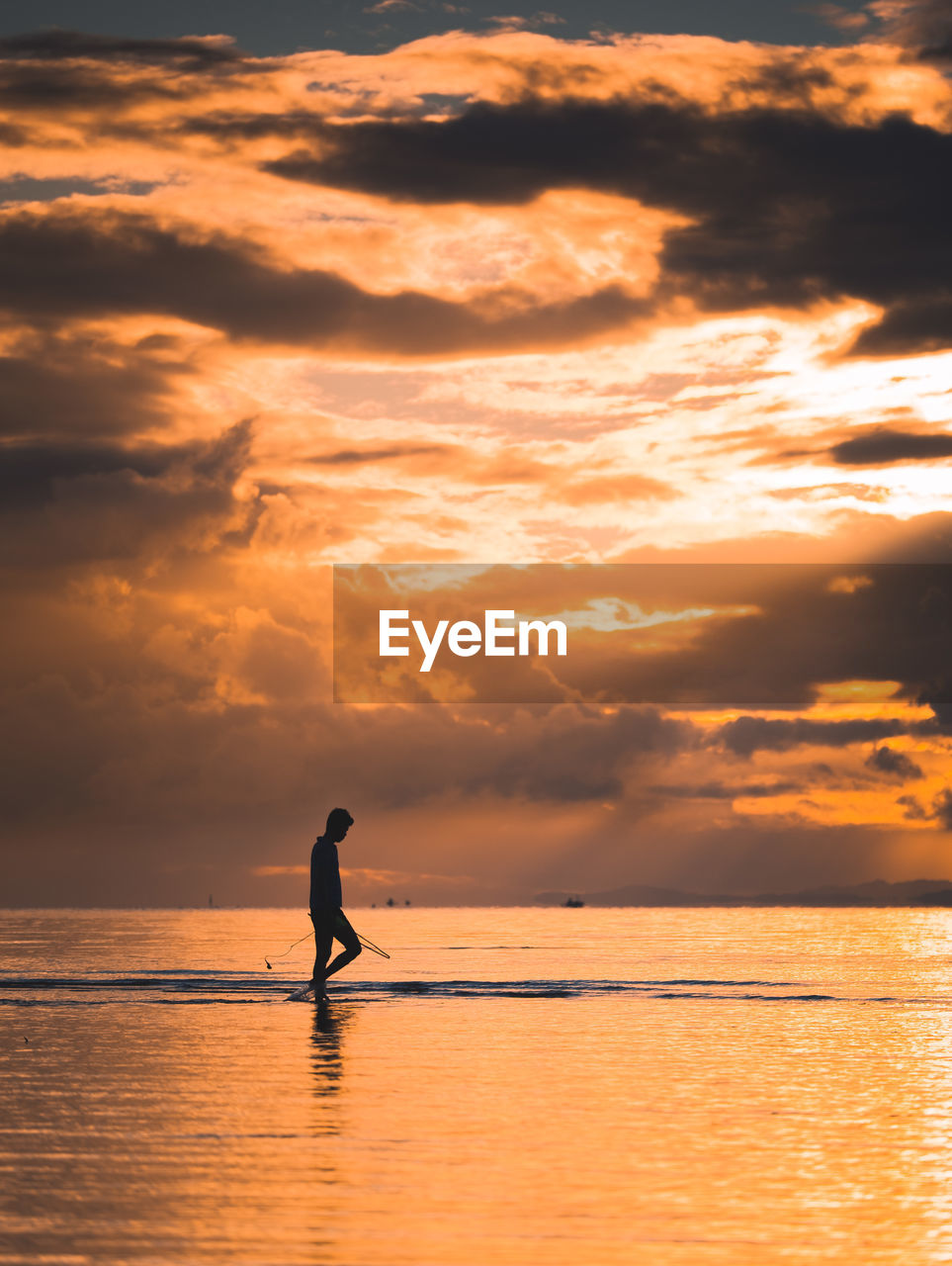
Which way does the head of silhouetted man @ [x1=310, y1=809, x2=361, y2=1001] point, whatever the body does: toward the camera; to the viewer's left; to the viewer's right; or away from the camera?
to the viewer's right

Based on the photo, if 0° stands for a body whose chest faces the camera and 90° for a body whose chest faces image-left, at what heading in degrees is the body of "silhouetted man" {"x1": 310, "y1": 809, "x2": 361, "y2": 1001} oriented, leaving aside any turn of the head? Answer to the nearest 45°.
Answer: approximately 270°
